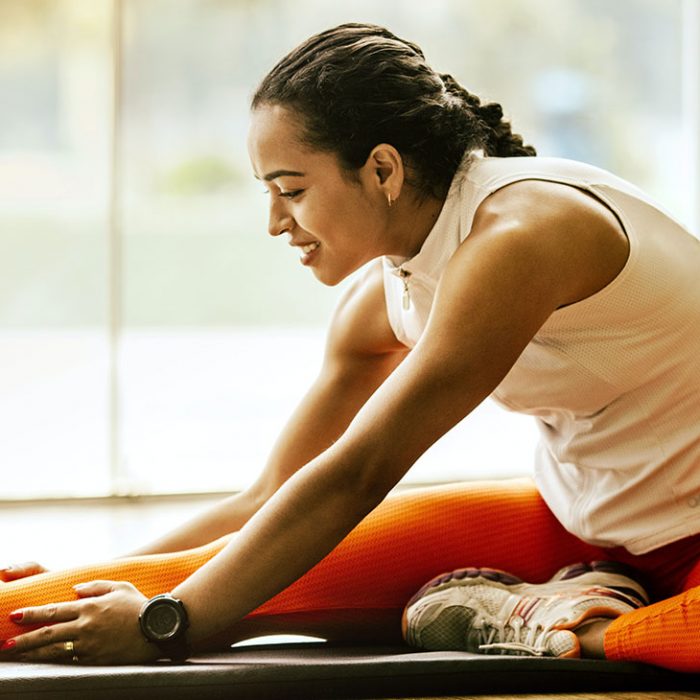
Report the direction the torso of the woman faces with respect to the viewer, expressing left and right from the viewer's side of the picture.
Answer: facing to the left of the viewer

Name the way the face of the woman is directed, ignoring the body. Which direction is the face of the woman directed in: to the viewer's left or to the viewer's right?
to the viewer's left
